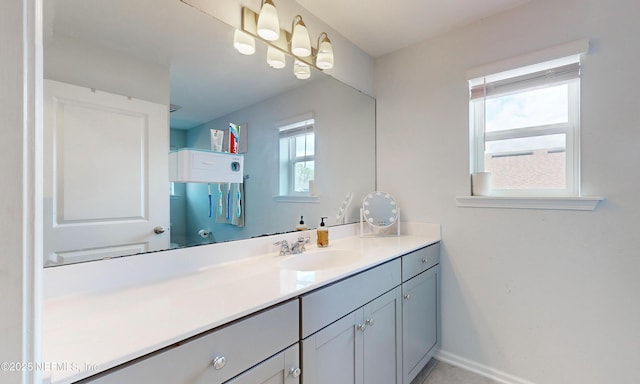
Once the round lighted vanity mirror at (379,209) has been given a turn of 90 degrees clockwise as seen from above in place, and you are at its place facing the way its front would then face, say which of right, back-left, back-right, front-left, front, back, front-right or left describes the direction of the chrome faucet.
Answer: front-left

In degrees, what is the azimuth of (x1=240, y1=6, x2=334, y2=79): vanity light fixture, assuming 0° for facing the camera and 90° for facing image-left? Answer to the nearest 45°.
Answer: approximately 315°

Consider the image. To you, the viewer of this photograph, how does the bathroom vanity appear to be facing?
facing the viewer and to the right of the viewer

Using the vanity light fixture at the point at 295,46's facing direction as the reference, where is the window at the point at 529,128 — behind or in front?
in front

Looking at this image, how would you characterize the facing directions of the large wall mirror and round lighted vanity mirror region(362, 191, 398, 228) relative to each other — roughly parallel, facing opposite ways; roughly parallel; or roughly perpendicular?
roughly perpendicular

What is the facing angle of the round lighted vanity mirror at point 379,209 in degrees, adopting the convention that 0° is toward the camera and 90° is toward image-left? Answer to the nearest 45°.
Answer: approximately 0°

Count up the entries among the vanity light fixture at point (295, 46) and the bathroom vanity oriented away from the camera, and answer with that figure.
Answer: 0

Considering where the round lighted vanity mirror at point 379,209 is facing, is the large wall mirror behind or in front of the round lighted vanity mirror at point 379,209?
in front

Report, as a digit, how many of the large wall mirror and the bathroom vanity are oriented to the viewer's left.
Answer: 0

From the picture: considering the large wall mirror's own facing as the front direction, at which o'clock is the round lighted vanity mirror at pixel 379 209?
The round lighted vanity mirror is roughly at 10 o'clock from the large wall mirror.
